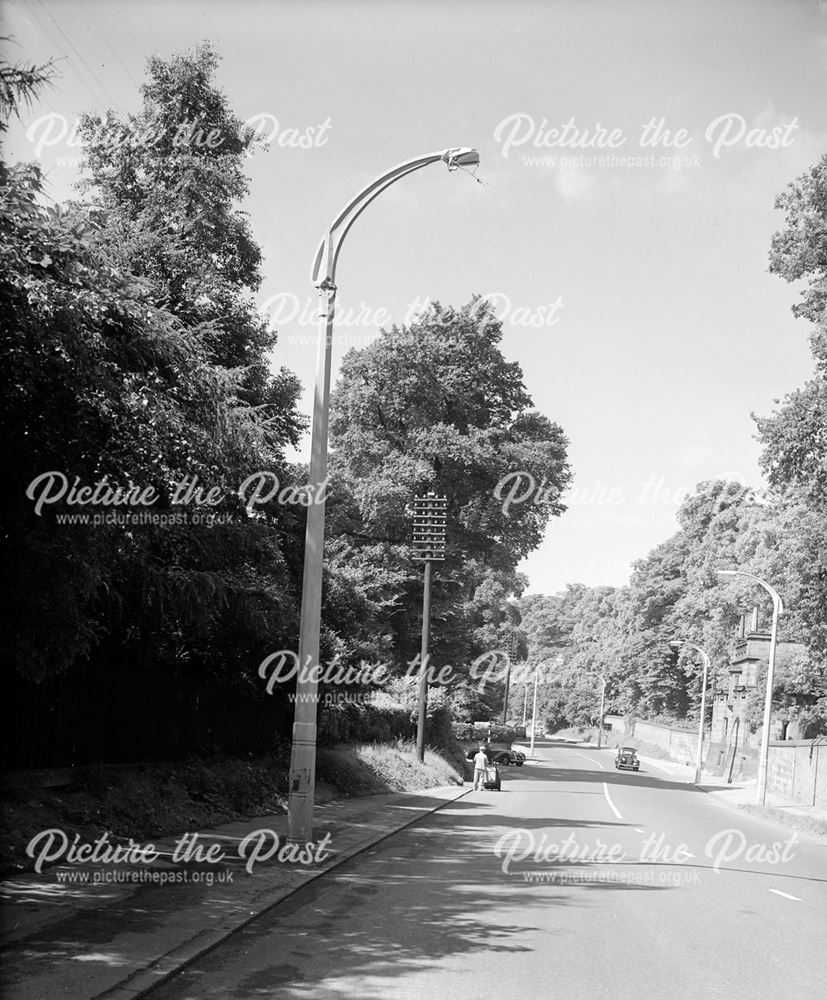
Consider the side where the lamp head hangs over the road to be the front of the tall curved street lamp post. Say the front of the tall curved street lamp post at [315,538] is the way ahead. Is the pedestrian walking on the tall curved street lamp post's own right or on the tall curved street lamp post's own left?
on the tall curved street lamp post's own left

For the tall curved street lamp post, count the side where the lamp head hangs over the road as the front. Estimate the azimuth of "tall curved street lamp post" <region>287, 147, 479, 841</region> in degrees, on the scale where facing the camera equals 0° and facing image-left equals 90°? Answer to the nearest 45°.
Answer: approximately 270°

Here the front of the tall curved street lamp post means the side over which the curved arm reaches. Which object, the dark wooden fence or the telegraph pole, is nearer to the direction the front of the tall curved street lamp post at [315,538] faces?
the telegraph pole

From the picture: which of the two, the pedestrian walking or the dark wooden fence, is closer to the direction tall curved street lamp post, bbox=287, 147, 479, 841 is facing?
the pedestrian walking

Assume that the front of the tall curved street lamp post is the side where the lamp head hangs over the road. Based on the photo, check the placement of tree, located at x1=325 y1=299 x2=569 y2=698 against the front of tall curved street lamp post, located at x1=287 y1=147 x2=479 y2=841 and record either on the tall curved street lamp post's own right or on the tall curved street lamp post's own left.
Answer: on the tall curved street lamp post's own left

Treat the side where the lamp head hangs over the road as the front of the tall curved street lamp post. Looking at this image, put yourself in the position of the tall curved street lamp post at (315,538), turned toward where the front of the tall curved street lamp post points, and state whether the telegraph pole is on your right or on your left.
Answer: on your left
